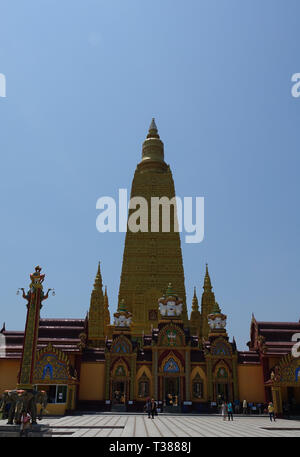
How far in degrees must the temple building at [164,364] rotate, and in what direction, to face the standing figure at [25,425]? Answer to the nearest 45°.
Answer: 0° — it already faces it

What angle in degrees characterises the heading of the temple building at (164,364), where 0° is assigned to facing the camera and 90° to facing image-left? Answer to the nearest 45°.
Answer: approximately 0°
